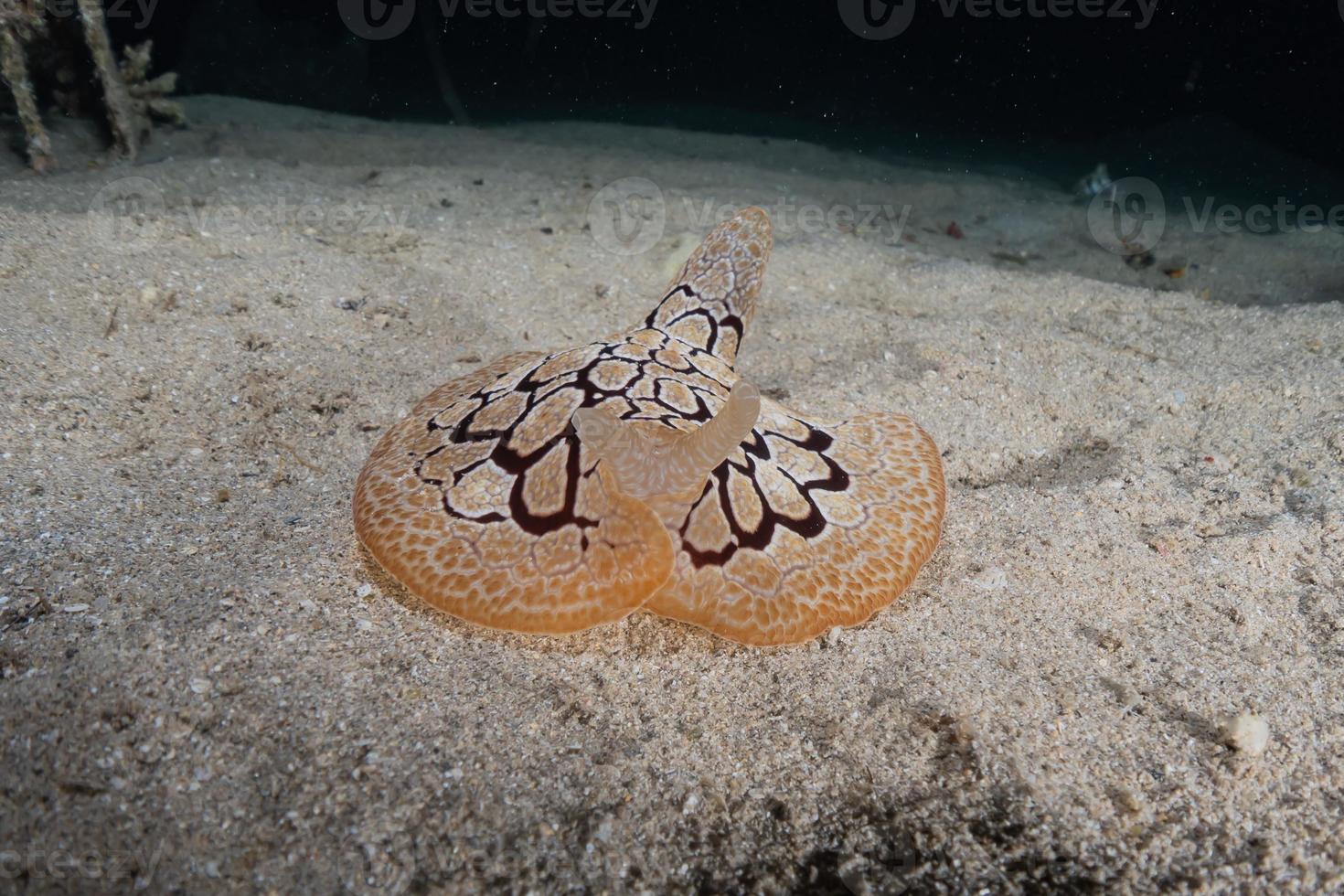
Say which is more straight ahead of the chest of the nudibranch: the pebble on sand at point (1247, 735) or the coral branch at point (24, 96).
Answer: the pebble on sand

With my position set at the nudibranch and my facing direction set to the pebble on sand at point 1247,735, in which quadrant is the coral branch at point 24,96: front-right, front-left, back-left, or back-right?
back-left

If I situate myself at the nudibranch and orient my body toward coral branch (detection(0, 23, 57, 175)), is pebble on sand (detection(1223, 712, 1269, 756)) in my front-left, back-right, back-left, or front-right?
back-right
